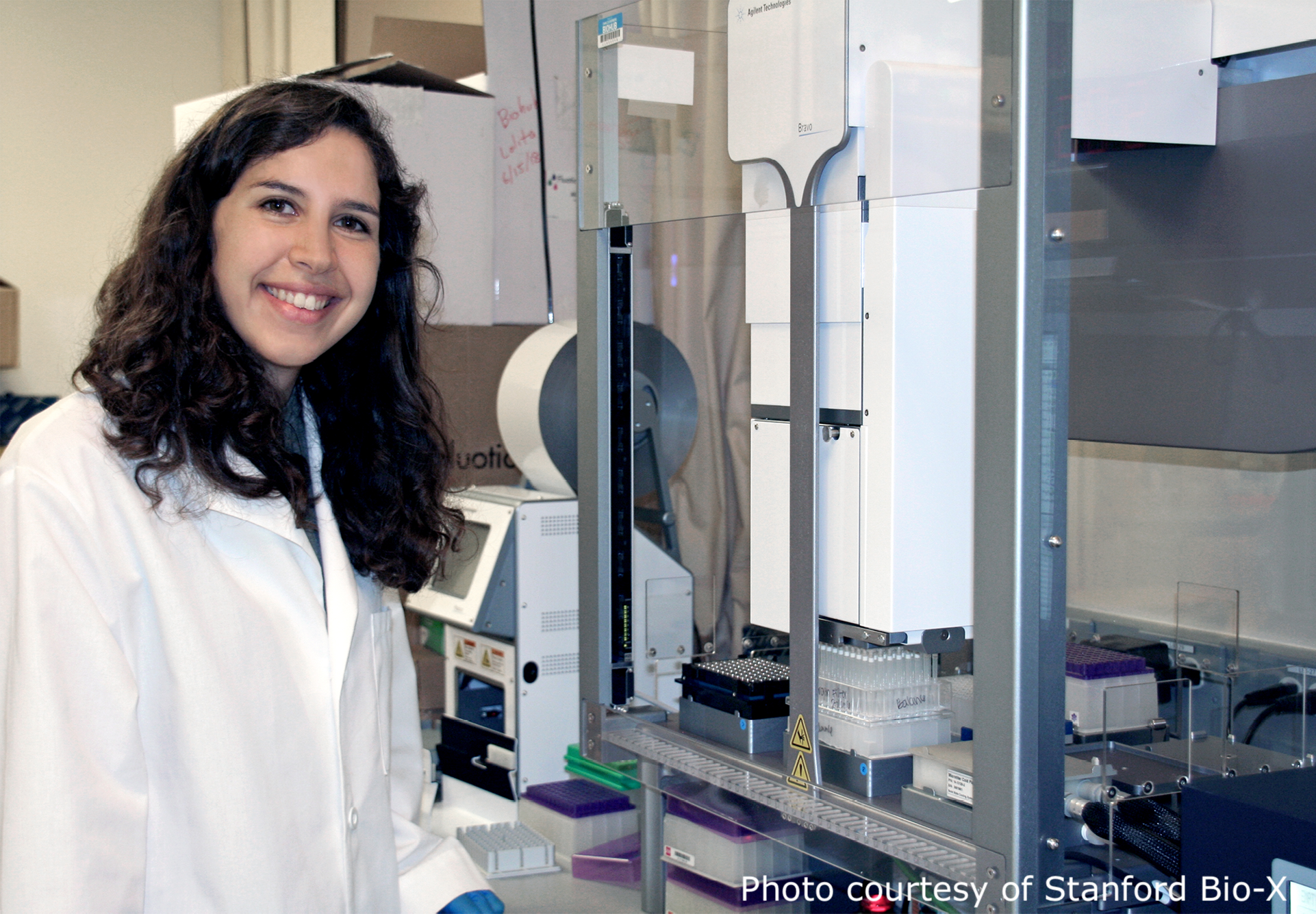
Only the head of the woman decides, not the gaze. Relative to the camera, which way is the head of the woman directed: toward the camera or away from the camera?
toward the camera

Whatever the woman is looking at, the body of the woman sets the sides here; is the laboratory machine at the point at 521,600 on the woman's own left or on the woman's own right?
on the woman's own left

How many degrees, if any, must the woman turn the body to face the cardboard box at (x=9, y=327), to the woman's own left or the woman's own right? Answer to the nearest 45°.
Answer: approximately 135° to the woman's own left

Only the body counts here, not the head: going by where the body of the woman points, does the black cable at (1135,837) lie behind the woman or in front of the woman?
in front

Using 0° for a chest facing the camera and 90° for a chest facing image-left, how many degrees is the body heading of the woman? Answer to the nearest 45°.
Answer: approximately 315°

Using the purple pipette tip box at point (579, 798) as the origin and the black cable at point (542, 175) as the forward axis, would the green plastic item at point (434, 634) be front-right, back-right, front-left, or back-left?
front-left

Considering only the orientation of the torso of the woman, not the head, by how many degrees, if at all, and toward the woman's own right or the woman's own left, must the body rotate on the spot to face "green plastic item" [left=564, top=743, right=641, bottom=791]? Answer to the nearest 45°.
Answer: approximately 90° to the woman's own left

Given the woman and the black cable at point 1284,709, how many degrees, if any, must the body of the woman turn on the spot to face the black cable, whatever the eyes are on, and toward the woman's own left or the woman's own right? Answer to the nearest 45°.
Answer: approximately 45° to the woman's own left

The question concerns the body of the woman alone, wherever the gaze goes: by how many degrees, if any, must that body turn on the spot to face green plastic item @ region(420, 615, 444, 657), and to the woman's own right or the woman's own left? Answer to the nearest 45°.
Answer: approximately 135° to the woman's own left

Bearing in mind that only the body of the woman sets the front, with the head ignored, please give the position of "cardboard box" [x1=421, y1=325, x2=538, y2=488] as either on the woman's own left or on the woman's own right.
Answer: on the woman's own left
